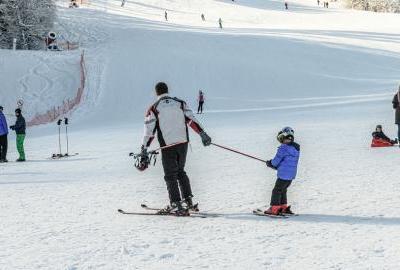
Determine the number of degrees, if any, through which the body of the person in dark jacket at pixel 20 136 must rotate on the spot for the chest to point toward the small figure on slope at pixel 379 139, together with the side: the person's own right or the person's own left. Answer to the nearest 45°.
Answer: approximately 135° to the person's own left

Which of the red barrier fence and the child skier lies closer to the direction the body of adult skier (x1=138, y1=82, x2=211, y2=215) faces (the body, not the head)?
the red barrier fence

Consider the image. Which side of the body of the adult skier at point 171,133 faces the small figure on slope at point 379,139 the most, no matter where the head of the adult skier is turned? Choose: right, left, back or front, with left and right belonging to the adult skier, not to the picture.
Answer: right

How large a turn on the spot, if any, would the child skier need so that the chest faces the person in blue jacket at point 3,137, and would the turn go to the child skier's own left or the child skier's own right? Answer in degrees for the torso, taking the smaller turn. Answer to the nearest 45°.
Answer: approximately 45° to the child skier's own right

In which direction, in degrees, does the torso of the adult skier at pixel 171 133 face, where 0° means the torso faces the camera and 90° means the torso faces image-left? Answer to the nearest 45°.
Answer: approximately 135°
